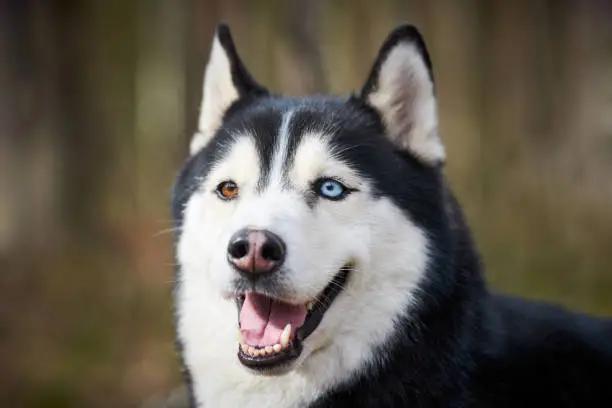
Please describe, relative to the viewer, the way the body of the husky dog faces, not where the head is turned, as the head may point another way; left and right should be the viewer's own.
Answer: facing the viewer and to the left of the viewer
